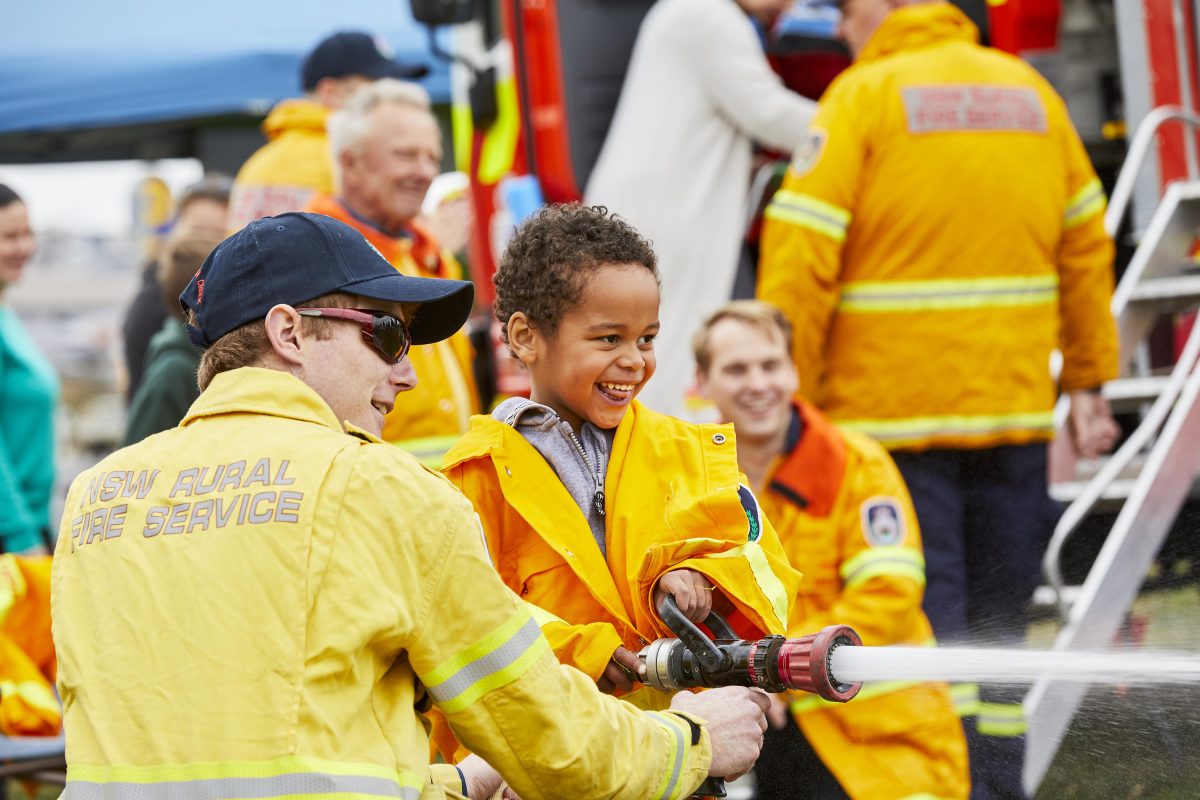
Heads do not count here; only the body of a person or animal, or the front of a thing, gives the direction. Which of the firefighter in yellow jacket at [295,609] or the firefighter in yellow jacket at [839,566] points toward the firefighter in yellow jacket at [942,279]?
the firefighter in yellow jacket at [295,609]

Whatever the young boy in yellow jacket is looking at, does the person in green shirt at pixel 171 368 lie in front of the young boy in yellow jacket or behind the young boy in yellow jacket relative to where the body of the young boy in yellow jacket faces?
behind

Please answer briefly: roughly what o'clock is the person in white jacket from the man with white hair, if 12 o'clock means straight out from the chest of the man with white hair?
The person in white jacket is roughly at 9 o'clock from the man with white hair.

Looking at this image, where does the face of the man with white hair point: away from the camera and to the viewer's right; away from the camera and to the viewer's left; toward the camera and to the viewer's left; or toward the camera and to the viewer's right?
toward the camera and to the viewer's right

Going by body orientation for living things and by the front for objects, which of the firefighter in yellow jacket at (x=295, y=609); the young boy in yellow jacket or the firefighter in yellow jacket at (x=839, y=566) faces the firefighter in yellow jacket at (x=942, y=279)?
the firefighter in yellow jacket at (x=295, y=609)

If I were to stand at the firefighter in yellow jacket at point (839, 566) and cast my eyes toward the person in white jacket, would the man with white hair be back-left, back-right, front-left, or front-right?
front-left

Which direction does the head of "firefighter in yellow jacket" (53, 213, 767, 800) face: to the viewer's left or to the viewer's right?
to the viewer's right

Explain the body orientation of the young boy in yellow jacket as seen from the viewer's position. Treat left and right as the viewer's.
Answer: facing the viewer and to the right of the viewer

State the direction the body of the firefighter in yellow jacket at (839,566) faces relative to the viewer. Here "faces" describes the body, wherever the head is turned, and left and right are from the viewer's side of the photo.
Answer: facing the viewer and to the left of the viewer

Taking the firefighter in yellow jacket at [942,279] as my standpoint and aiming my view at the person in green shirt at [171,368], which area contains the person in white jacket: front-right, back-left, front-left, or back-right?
front-right

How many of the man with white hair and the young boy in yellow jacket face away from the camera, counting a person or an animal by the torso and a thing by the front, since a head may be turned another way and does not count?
0

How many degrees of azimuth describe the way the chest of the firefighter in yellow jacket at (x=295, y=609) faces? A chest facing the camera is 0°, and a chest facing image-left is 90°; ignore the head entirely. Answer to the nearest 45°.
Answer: approximately 225°

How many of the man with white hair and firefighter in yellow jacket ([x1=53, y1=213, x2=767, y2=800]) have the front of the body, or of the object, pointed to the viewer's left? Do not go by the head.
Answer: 0

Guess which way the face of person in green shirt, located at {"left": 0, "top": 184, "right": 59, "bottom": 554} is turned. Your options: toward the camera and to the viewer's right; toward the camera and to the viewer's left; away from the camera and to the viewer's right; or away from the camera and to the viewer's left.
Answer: toward the camera and to the viewer's right

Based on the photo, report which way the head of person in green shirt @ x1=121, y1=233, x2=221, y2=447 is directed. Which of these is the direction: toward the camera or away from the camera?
away from the camera
